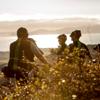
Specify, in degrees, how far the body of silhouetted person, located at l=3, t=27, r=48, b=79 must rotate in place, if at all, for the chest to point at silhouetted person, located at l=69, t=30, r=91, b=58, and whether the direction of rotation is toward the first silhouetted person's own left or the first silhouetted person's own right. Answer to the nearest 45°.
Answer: approximately 45° to the first silhouetted person's own right

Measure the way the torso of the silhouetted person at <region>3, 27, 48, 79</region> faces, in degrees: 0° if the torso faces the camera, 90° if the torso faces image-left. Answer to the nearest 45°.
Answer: approximately 180°
